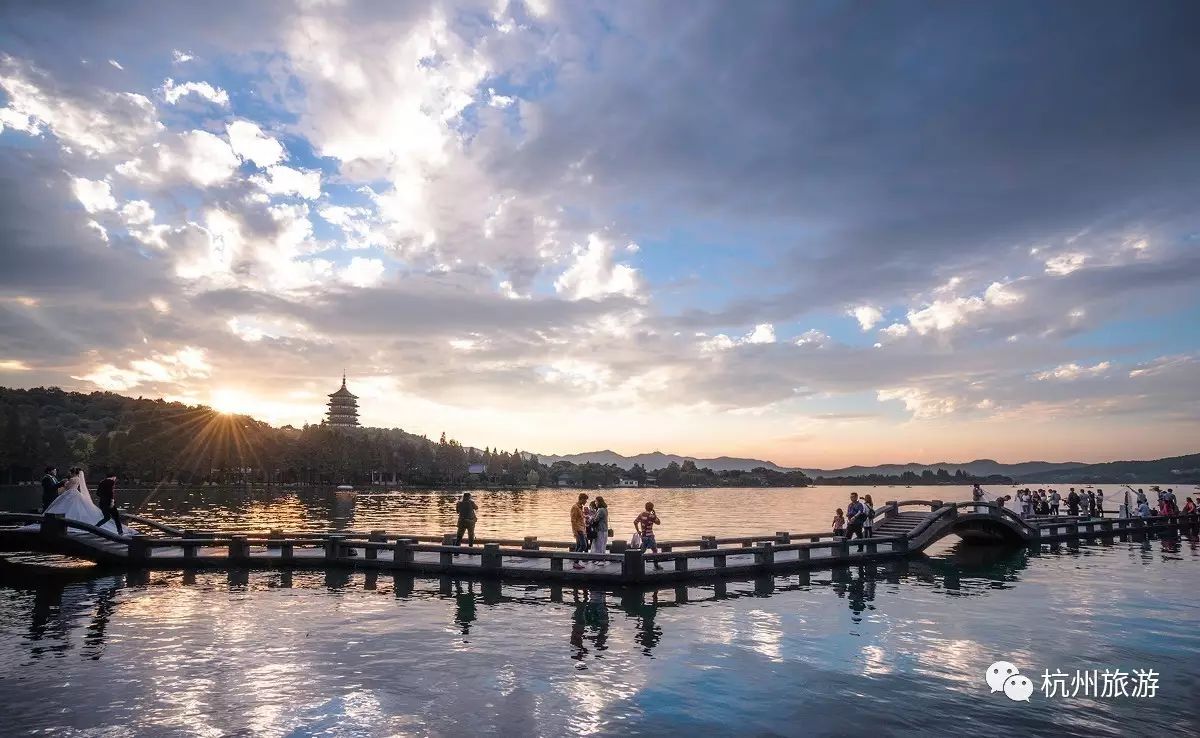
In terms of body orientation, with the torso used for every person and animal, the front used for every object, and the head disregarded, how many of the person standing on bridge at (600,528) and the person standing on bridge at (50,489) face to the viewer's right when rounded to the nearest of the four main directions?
1

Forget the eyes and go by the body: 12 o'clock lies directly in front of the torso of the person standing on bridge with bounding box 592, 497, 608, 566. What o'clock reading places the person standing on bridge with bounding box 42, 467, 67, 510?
the person standing on bridge with bounding box 42, 467, 67, 510 is roughly at 12 o'clock from the person standing on bridge with bounding box 592, 497, 608, 566.

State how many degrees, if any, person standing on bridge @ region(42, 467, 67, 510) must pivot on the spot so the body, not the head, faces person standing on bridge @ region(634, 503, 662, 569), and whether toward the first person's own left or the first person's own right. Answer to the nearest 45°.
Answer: approximately 45° to the first person's own right

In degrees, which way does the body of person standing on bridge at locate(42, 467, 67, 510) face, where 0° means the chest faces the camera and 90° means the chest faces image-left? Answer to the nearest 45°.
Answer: approximately 270°

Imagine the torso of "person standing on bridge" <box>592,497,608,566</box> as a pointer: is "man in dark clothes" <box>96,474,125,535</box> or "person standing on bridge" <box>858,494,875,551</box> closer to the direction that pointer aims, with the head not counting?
the man in dark clothes
